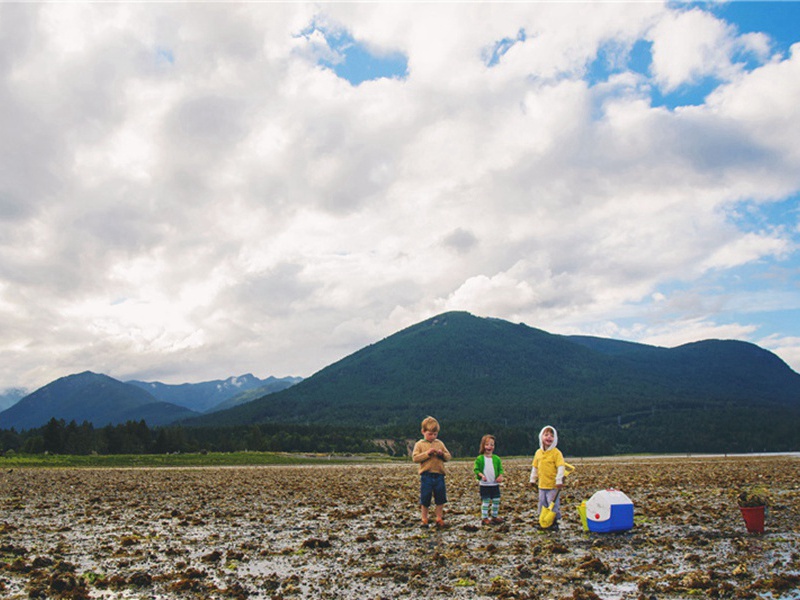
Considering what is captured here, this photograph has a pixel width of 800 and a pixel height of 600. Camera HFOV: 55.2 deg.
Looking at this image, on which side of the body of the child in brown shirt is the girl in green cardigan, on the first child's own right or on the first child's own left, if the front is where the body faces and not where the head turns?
on the first child's own left

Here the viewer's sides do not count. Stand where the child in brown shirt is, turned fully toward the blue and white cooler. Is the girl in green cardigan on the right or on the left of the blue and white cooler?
left

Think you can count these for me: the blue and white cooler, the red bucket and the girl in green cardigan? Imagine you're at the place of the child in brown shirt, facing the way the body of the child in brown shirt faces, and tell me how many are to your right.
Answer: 0

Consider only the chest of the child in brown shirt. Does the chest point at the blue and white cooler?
no

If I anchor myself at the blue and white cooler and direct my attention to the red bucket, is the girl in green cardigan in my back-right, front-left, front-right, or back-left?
back-left

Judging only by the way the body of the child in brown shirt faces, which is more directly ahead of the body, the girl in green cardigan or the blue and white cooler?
the blue and white cooler

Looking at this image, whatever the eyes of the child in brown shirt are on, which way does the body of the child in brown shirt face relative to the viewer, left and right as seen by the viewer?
facing the viewer

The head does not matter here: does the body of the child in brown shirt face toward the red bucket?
no
